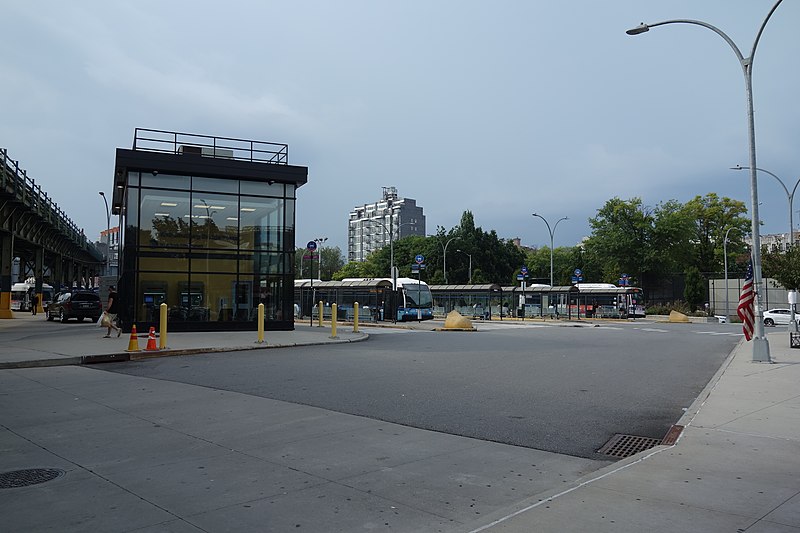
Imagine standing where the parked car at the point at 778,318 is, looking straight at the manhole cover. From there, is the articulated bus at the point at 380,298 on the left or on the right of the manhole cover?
right

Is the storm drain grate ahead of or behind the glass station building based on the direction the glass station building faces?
ahead

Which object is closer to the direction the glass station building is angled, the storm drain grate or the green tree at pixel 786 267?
the storm drain grate

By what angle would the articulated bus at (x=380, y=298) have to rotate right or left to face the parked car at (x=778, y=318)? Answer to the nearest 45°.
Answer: approximately 45° to its left

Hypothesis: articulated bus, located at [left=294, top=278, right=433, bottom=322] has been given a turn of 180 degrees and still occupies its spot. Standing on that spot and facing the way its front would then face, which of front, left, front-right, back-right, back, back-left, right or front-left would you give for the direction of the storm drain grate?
back-left

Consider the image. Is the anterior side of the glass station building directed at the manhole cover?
yes

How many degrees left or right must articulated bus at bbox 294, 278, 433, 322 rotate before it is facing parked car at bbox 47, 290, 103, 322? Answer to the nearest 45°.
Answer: approximately 135° to its right

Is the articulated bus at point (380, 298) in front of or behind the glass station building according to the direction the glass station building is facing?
behind

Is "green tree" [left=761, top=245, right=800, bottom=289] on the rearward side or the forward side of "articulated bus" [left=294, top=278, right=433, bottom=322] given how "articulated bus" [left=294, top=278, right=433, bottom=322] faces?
on the forward side

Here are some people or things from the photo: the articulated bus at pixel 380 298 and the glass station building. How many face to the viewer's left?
0

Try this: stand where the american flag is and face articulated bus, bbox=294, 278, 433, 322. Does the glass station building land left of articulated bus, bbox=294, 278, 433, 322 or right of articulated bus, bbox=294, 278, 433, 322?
left

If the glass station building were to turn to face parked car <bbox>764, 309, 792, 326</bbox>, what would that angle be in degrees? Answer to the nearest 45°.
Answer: approximately 90° to its left

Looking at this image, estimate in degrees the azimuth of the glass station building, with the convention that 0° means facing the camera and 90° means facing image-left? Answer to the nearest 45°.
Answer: approximately 0°

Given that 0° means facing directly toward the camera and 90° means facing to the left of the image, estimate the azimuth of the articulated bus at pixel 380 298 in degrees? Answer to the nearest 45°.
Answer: approximately 315°
